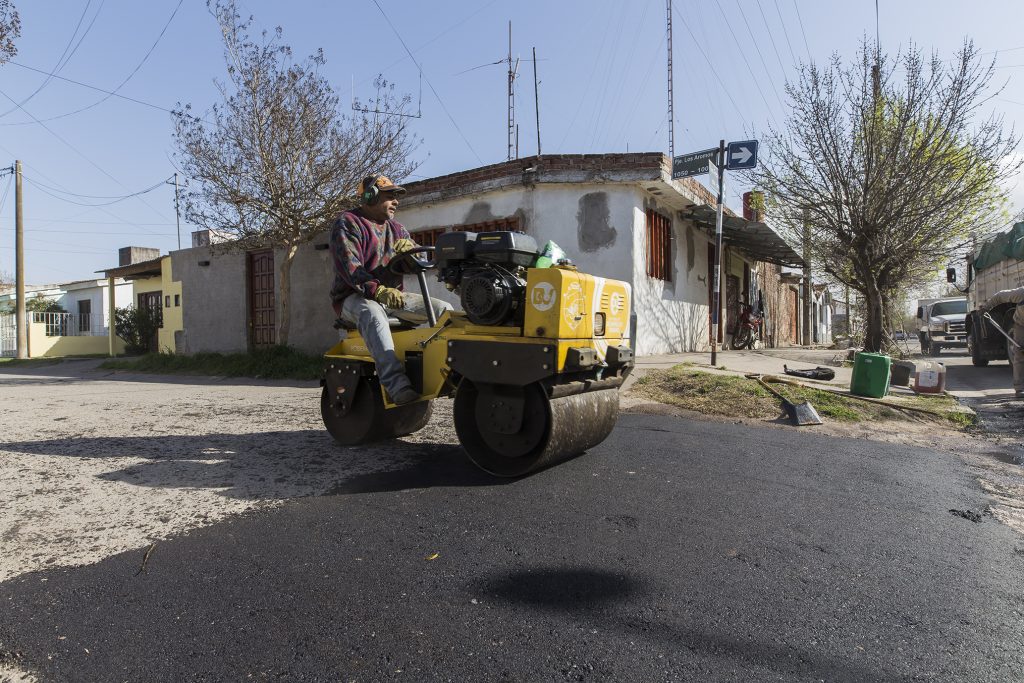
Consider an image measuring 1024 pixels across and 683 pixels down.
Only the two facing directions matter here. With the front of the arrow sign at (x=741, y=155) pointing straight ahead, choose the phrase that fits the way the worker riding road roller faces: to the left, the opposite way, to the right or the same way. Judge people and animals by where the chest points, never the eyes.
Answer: to the left

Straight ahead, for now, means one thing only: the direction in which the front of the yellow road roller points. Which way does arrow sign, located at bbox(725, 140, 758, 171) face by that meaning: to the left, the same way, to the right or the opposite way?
to the right

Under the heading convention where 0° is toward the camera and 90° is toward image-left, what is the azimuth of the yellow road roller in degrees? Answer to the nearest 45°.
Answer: approximately 315°

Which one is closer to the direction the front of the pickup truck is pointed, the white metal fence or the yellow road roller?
the yellow road roller

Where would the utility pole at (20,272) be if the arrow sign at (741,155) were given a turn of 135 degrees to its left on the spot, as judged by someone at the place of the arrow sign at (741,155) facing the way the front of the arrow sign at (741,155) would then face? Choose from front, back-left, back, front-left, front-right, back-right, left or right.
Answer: back-left

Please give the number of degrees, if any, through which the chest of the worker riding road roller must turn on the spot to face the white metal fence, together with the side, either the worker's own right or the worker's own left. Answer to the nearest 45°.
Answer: approximately 180°

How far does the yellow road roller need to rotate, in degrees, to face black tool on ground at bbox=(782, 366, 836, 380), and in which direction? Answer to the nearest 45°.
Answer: approximately 90° to its left

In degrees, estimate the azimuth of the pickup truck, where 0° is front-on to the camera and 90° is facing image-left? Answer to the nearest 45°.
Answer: approximately 315°

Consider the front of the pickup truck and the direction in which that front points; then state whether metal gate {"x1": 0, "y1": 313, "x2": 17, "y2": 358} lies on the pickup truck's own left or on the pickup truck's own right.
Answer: on the pickup truck's own right

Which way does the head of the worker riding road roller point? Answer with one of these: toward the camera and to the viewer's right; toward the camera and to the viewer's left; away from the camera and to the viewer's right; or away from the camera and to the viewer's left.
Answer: toward the camera and to the viewer's right

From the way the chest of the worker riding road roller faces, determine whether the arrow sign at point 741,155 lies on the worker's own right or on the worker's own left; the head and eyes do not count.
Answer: on the worker's own left

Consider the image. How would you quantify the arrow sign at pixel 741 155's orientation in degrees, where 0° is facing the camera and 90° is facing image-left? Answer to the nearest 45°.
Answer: approximately 0°

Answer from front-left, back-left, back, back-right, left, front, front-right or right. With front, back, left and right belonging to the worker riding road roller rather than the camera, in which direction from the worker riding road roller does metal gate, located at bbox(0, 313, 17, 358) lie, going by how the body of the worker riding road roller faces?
back
